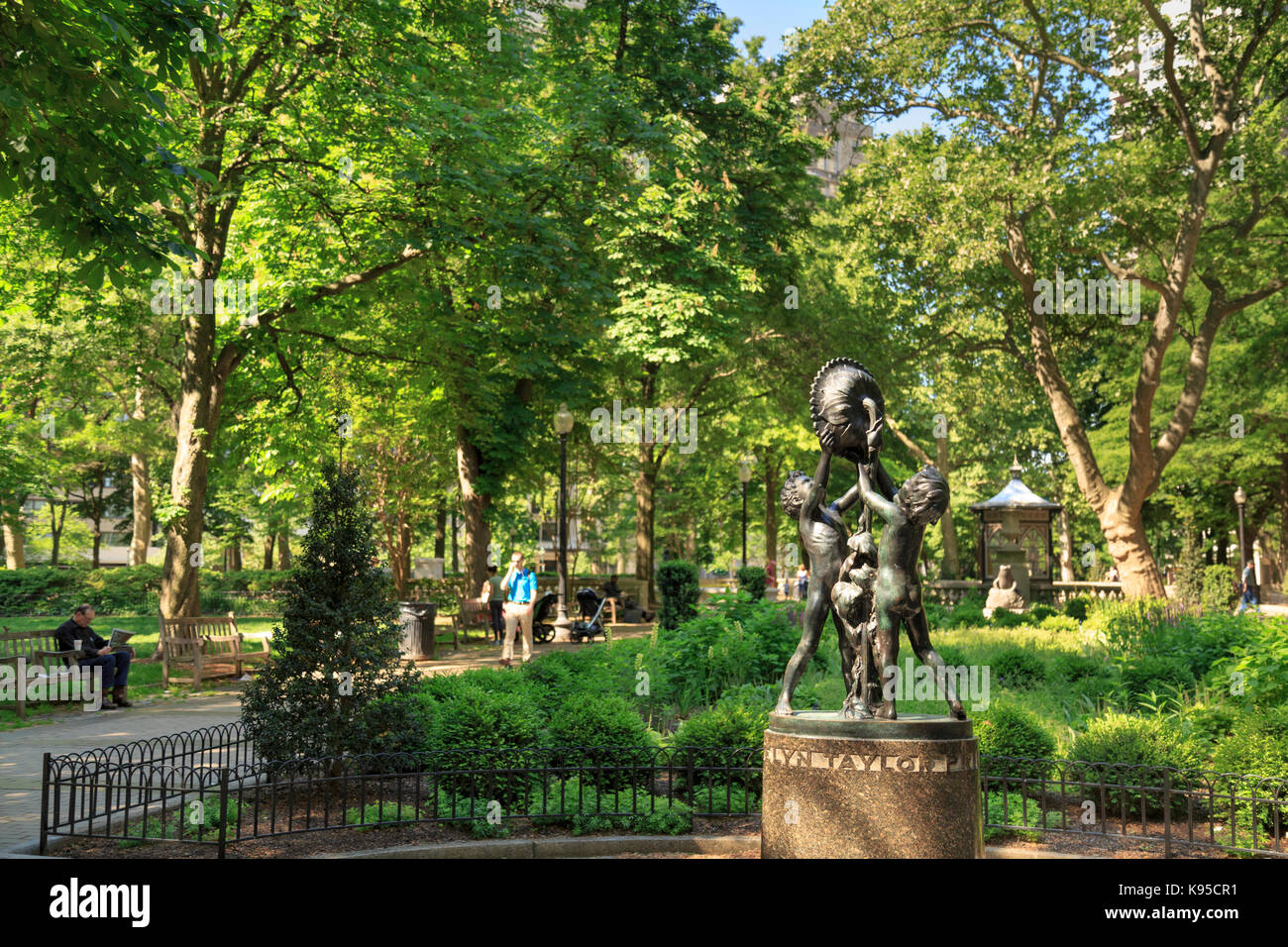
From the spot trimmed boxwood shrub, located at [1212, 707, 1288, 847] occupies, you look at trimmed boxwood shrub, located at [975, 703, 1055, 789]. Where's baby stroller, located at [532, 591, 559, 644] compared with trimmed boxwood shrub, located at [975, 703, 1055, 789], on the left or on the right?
right

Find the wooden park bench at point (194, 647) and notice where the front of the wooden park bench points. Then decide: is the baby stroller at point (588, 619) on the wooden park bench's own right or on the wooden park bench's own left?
on the wooden park bench's own left

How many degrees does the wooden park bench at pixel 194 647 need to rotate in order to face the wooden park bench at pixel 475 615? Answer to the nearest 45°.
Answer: approximately 90° to its left

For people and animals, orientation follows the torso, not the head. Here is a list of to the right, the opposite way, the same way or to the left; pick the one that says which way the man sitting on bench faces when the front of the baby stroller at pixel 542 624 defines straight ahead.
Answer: the same way

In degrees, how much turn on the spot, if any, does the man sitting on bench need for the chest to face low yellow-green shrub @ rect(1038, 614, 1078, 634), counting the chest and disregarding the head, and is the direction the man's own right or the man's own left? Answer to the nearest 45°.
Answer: approximately 45° to the man's own left

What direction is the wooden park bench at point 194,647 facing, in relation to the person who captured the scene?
facing the viewer and to the right of the viewer

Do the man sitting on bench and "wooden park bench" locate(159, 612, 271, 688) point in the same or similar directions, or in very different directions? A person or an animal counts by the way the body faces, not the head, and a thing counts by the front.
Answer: same or similar directions
